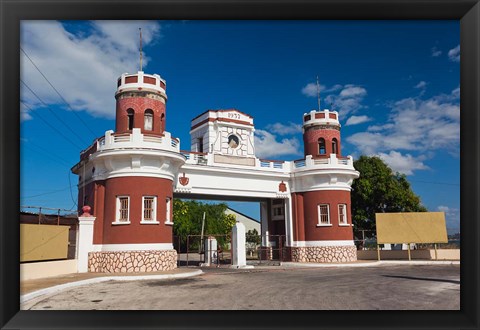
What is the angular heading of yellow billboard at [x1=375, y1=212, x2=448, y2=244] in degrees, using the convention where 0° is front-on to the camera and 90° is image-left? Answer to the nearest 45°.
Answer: approximately 0°
